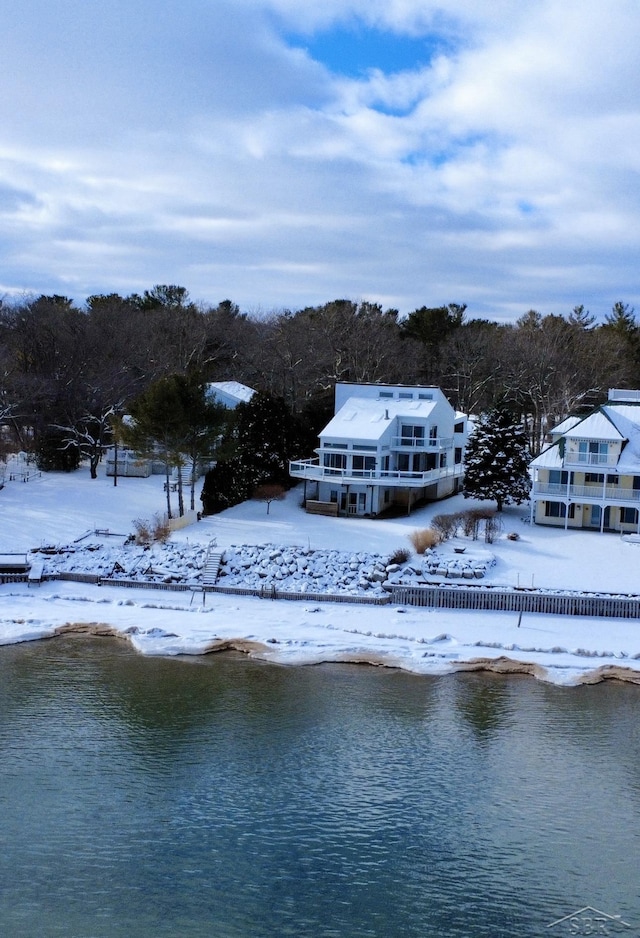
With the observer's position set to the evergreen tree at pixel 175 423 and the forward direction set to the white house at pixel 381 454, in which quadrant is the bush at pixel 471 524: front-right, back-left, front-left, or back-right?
front-right

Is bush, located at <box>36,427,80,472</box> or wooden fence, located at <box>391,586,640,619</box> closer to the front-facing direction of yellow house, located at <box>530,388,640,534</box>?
the wooden fence

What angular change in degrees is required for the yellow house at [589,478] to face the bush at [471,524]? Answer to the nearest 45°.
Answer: approximately 45° to its right

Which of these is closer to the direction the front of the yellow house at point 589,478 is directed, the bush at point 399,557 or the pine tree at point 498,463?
the bush

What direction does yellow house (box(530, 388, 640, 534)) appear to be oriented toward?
toward the camera

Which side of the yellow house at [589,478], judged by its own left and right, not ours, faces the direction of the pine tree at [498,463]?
right

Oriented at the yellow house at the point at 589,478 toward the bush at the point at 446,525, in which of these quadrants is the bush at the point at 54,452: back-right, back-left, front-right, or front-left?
front-right

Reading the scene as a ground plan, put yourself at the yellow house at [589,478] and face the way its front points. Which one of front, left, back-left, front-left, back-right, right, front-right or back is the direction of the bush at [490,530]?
front-right

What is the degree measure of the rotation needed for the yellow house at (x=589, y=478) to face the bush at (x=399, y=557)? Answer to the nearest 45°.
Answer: approximately 45° to its right

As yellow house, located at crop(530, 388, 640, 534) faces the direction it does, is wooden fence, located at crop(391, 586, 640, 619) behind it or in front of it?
in front

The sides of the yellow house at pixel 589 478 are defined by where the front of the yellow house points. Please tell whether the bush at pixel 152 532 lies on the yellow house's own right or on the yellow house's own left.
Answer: on the yellow house's own right

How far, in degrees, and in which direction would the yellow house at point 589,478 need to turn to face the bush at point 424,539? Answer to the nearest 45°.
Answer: approximately 45° to its right
